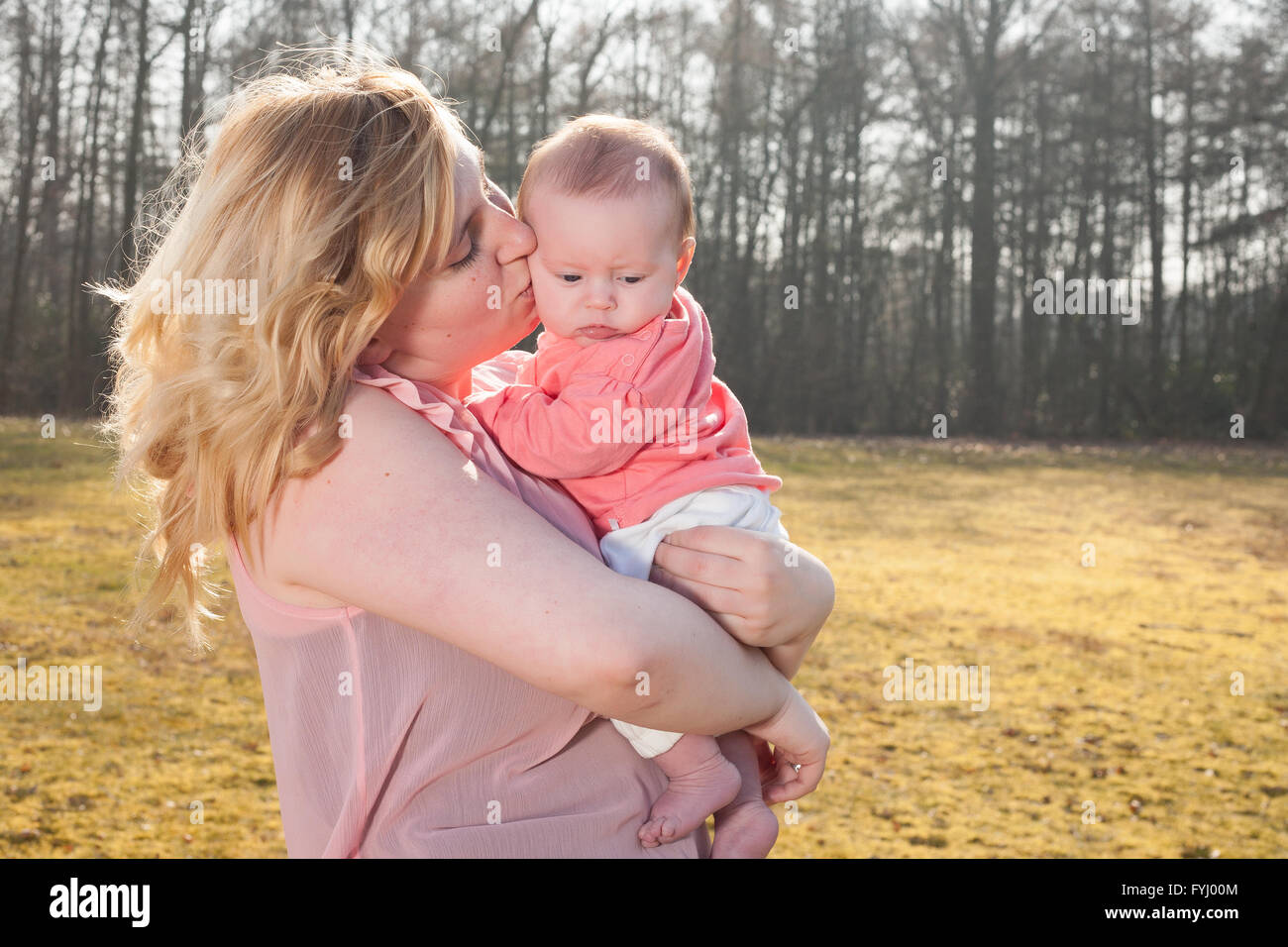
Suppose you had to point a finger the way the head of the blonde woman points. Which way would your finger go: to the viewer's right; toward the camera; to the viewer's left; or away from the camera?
to the viewer's right

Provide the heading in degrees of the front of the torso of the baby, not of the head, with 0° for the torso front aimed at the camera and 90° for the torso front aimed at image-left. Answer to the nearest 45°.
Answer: approximately 45°

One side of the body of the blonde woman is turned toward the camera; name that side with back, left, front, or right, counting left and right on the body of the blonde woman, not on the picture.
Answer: right
